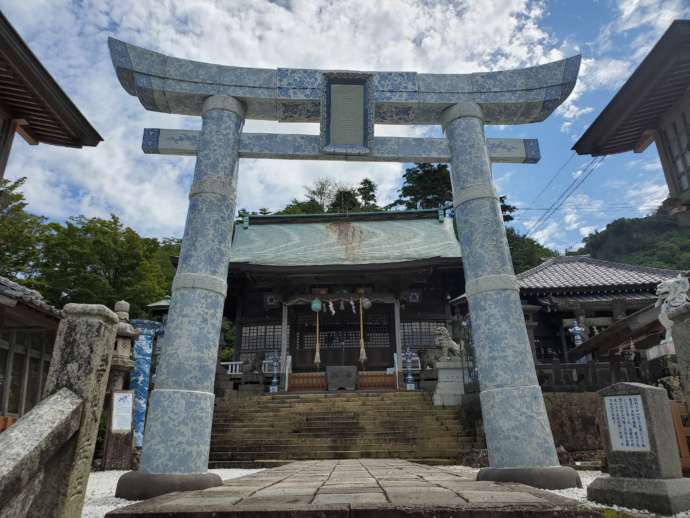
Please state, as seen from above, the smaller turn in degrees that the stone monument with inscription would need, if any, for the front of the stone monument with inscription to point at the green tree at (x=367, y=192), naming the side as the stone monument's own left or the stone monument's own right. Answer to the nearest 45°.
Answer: approximately 90° to the stone monument's own right

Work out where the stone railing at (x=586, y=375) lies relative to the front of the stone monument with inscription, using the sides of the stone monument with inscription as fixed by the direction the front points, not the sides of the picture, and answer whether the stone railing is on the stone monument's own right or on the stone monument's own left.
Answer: on the stone monument's own right

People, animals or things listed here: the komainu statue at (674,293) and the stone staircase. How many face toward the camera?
1

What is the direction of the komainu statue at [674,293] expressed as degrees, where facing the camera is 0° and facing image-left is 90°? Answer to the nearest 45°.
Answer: approximately 90°

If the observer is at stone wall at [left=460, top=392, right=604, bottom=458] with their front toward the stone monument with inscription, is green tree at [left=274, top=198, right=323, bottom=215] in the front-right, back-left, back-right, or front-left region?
back-right

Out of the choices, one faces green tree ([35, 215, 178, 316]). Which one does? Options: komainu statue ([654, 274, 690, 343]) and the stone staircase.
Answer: the komainu statue

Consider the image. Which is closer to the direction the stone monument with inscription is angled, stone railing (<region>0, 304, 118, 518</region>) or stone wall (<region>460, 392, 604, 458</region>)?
the stone railing

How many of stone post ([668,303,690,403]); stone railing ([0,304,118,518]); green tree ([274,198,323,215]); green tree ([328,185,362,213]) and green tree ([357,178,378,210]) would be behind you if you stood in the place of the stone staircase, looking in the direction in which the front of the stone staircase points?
3

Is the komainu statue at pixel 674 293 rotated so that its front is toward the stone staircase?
yes

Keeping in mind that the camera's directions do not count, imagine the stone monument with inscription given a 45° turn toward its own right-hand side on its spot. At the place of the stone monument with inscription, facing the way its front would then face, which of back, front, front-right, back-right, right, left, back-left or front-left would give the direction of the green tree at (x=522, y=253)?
right
